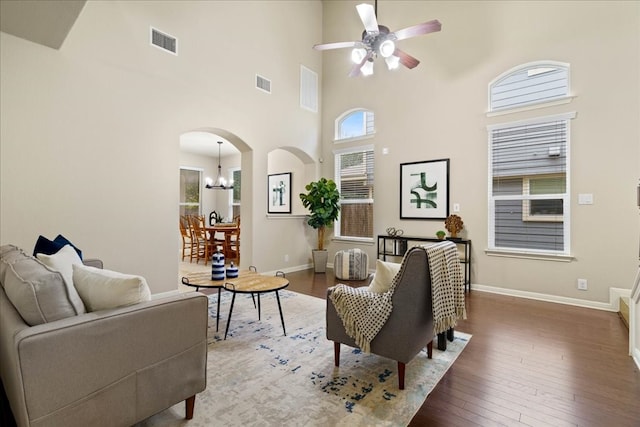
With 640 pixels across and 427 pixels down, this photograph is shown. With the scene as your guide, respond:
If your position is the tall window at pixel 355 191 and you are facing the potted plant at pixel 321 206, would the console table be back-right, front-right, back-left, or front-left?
back-left

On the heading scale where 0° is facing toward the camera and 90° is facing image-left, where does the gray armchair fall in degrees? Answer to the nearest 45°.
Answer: approximately 135°

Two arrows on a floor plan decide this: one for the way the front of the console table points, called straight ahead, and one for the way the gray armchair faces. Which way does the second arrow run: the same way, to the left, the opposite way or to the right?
to the right

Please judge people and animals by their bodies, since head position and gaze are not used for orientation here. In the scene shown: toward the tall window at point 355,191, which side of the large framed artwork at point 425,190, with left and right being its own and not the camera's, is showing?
right

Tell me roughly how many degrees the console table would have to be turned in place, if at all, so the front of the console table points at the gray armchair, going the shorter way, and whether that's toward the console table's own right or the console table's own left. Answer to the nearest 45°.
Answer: approximately 45° to the console table's own left

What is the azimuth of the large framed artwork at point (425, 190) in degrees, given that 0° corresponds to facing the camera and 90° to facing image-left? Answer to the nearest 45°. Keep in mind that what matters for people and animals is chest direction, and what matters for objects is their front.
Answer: approximately 45°

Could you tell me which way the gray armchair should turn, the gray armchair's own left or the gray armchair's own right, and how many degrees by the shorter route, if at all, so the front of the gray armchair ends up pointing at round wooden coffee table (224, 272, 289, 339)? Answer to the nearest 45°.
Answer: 0° — it already faces it
